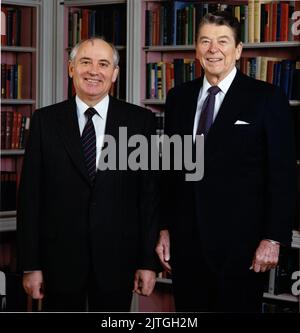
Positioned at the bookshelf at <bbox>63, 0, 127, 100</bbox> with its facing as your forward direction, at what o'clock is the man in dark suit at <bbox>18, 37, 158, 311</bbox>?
The man in dark suit is roughly at 12 o'clock from the bookshelf.

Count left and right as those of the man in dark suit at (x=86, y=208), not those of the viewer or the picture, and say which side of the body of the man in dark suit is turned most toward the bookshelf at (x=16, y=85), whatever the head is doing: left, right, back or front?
back

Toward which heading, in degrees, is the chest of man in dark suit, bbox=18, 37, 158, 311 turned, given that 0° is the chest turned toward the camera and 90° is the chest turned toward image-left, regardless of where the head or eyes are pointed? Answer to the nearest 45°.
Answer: approximately 0°

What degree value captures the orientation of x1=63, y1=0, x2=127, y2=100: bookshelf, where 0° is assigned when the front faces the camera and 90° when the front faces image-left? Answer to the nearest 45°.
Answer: approximately 0°

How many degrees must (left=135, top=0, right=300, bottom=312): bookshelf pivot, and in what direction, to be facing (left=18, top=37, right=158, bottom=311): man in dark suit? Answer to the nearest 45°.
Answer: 0° — it already faces them

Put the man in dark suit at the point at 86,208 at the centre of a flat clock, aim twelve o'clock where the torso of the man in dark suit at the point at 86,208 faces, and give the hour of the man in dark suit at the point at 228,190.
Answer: the man in dark suit at the point at 228,190 is roughly at 9 o'clock from the man in dark suit at the point at 86,208.
